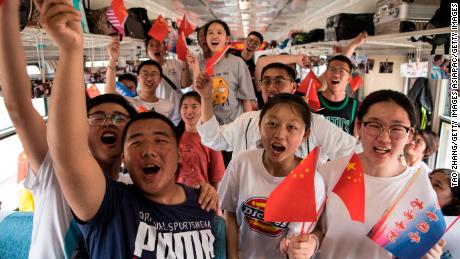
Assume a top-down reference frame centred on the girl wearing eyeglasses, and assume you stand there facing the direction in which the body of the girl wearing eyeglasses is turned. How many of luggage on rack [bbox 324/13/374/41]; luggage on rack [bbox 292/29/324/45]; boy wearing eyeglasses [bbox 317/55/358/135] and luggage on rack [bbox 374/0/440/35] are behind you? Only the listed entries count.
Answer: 4

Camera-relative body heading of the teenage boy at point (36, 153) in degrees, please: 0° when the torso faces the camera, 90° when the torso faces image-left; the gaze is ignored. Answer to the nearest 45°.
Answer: approximately 0°

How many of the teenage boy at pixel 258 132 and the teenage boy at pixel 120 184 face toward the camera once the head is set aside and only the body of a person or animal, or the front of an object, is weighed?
2

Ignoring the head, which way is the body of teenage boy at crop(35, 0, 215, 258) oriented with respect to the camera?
toward the camera

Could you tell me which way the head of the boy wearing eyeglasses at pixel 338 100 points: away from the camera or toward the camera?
toward the camera

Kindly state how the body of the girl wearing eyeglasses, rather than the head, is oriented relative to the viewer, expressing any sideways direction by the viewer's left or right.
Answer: facing the viewer

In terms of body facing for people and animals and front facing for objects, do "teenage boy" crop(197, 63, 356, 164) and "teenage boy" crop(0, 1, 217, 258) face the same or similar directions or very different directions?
same or similar directions

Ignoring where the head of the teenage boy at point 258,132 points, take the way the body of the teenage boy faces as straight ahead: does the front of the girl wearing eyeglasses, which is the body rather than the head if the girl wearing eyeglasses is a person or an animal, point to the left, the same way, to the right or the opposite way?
the same way

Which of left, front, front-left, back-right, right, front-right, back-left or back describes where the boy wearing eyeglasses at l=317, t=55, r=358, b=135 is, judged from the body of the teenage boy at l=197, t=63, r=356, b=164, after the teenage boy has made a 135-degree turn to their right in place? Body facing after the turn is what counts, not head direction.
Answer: right

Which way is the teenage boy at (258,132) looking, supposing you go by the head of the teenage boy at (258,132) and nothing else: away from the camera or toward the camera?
toward the camera

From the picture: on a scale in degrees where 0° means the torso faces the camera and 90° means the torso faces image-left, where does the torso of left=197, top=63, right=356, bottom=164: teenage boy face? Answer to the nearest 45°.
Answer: approximately 0°

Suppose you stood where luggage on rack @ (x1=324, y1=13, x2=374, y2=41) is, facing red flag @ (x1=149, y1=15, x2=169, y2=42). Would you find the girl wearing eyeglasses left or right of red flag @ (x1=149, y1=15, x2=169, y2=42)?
left

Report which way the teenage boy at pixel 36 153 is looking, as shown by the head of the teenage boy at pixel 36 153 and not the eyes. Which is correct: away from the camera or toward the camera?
toward the camera

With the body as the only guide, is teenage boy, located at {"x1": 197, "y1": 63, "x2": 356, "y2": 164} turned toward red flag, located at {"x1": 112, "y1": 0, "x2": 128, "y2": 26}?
no

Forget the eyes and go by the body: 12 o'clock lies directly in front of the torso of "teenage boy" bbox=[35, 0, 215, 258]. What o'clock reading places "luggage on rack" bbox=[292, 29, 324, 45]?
The luggage on rack is roughly at 7 o'clock from the teenage boy.

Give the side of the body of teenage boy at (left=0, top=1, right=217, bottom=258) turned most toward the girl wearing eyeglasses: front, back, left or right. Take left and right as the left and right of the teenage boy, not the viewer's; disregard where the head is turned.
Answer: left

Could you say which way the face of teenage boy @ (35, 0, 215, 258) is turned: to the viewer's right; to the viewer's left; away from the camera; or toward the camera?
toward the camera

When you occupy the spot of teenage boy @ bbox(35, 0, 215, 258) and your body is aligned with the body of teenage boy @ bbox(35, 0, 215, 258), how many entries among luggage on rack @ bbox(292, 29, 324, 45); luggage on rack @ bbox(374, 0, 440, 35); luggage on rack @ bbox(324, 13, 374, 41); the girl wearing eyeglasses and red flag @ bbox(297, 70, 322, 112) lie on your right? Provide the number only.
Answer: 0

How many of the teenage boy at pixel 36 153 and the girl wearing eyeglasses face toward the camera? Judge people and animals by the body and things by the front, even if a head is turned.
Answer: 2
